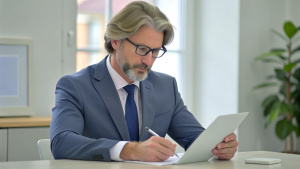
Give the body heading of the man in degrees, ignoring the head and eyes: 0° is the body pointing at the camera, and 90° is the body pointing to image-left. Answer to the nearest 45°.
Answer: approximately 315°

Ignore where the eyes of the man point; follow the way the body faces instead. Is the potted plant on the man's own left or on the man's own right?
on the man's own left

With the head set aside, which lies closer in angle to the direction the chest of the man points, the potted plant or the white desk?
the white desk

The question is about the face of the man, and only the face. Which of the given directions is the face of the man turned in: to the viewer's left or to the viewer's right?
to the viewer's right
